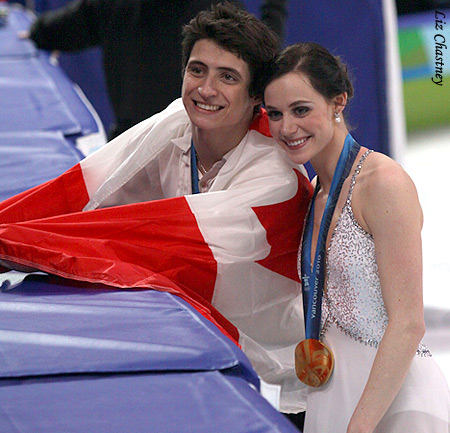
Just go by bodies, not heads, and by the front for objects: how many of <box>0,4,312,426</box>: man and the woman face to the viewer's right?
0

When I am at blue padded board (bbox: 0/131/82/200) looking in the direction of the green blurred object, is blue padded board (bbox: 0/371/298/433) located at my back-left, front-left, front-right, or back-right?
back-right

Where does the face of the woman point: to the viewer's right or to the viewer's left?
to the viewer's left

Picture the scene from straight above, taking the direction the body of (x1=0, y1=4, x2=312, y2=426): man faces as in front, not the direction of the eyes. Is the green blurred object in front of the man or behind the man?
behind

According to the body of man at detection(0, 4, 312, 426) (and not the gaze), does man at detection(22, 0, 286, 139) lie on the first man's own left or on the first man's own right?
on the first man's own right

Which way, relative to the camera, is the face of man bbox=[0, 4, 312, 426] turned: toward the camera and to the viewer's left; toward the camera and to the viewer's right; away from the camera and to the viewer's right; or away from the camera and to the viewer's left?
toward the camera and to the viewer's left

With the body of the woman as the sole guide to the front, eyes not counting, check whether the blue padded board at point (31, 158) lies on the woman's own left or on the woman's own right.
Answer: on the woman's own right

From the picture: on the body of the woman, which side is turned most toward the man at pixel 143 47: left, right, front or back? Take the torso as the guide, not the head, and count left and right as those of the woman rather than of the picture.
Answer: right
